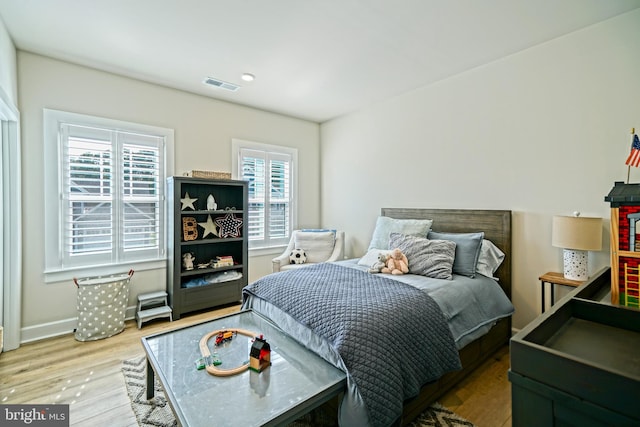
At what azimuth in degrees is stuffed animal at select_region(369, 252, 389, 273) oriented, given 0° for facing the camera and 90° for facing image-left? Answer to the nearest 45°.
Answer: approximately 45°

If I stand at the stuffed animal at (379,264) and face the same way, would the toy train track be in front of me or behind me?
in front

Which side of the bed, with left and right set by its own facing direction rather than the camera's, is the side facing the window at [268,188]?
right

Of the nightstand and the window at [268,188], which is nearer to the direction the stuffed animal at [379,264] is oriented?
the window

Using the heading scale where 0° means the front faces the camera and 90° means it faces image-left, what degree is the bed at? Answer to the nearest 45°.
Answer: approximately 45°

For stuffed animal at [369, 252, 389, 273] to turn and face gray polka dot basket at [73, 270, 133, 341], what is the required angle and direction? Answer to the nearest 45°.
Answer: approximately 45° to its right

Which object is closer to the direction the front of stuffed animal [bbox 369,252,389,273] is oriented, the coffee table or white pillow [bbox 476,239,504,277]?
the coffee table

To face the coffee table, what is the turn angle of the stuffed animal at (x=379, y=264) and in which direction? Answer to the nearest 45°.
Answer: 0° — it already faces it

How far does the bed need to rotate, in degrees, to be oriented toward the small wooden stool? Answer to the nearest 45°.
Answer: approximately 45° to its right

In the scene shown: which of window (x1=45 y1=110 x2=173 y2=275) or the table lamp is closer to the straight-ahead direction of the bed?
the window

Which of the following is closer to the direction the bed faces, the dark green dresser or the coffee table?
the coffee table

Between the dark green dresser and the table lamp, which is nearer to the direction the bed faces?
the dark green dresser
